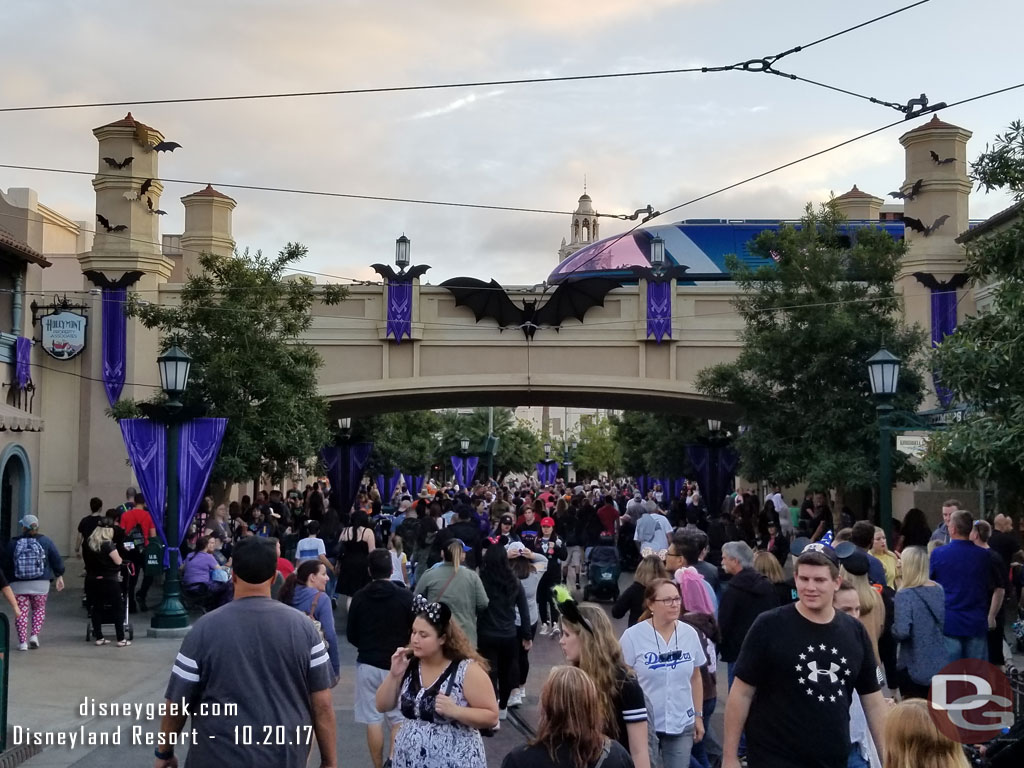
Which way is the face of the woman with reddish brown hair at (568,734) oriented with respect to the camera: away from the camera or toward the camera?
away from the camera

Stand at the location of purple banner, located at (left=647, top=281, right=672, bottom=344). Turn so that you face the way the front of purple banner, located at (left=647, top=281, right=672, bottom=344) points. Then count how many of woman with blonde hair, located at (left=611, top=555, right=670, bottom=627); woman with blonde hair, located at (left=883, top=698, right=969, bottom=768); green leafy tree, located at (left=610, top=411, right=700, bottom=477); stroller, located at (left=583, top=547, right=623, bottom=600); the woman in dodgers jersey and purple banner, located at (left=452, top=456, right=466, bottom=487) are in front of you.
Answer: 4

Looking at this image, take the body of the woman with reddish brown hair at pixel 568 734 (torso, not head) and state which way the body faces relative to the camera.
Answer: away from the camera

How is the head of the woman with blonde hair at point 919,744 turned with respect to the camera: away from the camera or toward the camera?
away from the camera

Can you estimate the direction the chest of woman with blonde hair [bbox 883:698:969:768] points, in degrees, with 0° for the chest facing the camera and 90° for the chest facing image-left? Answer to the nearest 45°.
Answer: approximately 180°

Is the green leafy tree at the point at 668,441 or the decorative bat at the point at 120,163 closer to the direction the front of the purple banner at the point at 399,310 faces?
the decorative bat

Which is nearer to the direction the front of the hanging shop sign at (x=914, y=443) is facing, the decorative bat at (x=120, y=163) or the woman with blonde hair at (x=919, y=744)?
the woman with blonde hair

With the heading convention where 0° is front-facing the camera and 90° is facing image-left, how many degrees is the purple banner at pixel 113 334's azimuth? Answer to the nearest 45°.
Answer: approximately 0°

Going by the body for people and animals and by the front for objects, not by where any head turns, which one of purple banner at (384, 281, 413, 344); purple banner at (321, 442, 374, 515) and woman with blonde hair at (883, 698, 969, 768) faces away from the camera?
the woman with blonde hair
